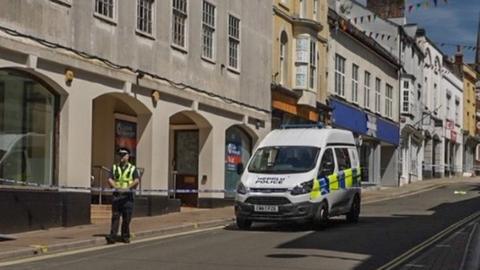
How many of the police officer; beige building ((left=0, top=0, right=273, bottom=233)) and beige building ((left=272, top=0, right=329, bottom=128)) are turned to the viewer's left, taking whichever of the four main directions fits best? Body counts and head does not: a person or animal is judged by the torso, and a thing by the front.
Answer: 0

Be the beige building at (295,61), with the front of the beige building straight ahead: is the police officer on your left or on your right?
on your right

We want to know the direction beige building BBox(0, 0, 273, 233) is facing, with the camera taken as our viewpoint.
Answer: facing the viewer and to the right of the viewer

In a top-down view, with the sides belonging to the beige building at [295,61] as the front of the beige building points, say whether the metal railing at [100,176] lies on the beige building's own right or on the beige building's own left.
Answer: on the beige building's own right

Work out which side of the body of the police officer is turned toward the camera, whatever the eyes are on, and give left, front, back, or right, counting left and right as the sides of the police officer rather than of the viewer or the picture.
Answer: front

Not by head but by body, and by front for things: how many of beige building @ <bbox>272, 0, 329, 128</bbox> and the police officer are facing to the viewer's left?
0

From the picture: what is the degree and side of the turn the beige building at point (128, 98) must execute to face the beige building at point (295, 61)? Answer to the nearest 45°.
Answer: approximately 90° to its left

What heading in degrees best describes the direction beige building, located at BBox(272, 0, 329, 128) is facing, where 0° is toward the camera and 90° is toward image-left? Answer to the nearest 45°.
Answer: approximately 315°

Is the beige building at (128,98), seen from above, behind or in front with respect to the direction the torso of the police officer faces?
behind

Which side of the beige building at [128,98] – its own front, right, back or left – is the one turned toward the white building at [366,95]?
left

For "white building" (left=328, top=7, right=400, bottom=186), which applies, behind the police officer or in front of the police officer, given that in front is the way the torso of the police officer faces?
behind

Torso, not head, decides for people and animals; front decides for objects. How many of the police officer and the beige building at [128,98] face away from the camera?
0

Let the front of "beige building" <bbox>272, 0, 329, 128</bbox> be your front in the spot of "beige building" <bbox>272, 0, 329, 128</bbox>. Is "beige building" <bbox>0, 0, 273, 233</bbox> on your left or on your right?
on your right

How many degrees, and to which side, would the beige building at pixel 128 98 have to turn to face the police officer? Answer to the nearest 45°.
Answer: approximately 45° to its right
